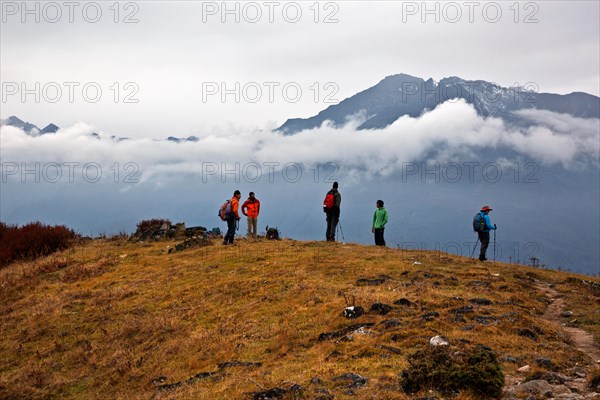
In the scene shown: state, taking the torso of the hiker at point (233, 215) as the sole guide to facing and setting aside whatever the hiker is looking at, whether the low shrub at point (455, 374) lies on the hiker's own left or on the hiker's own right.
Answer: on the hiker's own right

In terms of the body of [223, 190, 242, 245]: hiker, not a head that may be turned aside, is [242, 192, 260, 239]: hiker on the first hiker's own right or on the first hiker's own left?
on the first hiker's own left

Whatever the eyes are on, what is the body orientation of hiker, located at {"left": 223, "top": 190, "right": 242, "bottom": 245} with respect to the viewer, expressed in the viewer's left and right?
facing to the right of the viewer

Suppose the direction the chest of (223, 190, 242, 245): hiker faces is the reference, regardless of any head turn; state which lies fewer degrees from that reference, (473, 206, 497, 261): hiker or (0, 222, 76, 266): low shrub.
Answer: the hiker

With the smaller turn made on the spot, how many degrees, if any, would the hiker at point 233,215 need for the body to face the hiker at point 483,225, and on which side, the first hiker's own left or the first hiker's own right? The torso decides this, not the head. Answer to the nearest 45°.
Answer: approximately 45° to the first hiker's own right

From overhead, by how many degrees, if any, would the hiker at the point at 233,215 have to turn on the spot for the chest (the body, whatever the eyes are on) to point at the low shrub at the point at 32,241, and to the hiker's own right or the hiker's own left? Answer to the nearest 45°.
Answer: approximately 135° to the hiker's own left

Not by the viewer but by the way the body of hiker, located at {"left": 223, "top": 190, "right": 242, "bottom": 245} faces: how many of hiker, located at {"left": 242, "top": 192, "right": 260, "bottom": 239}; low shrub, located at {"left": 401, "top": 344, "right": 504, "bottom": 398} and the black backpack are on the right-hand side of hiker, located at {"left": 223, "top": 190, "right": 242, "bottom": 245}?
1

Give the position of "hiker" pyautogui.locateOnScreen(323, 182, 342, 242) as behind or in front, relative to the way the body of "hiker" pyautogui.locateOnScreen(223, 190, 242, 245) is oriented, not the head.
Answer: in front

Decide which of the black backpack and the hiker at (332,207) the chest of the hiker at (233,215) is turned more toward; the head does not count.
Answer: the hiker
